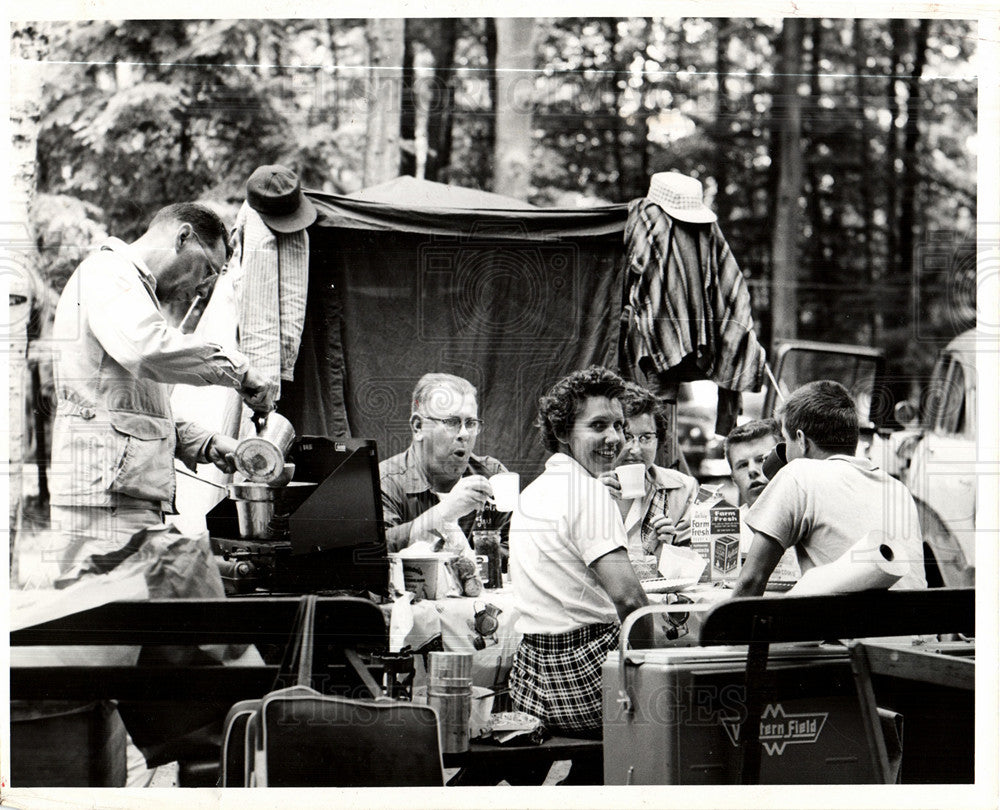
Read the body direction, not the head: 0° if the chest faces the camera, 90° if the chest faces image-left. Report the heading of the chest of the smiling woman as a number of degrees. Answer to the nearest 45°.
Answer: approximately 225°

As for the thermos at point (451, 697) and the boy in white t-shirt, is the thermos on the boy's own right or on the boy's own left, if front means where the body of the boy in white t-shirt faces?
on the boy's own left

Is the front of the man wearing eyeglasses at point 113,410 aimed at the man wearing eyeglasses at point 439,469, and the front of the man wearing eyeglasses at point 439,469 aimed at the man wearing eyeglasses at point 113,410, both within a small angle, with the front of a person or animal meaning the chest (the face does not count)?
no

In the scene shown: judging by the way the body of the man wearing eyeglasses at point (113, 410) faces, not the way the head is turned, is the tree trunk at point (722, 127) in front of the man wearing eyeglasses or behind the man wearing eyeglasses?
in front

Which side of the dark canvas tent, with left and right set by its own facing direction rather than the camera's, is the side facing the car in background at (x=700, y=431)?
left

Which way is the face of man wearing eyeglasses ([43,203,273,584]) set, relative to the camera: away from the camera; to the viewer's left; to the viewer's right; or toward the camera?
to the viewer's right

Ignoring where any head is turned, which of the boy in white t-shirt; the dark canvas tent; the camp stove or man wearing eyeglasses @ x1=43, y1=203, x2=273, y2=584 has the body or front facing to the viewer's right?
the man wearing eyeglasses

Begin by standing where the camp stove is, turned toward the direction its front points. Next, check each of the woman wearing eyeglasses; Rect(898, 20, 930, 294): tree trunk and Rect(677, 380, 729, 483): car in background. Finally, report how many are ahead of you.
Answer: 0

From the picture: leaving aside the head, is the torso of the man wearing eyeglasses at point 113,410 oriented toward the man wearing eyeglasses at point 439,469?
yes

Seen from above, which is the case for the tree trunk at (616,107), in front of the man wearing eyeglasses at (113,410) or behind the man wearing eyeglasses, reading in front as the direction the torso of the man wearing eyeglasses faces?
in front

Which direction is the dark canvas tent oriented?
toward the camera

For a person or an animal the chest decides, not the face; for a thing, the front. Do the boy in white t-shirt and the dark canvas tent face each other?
no

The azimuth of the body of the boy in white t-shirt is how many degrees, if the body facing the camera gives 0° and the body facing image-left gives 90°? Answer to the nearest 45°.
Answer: approximately 135°

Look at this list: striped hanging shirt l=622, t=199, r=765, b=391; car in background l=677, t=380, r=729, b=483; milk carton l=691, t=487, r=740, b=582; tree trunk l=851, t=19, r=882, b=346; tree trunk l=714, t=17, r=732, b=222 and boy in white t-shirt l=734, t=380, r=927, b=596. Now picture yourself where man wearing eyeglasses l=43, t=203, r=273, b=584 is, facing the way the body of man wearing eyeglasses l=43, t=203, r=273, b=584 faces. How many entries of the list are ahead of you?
6
